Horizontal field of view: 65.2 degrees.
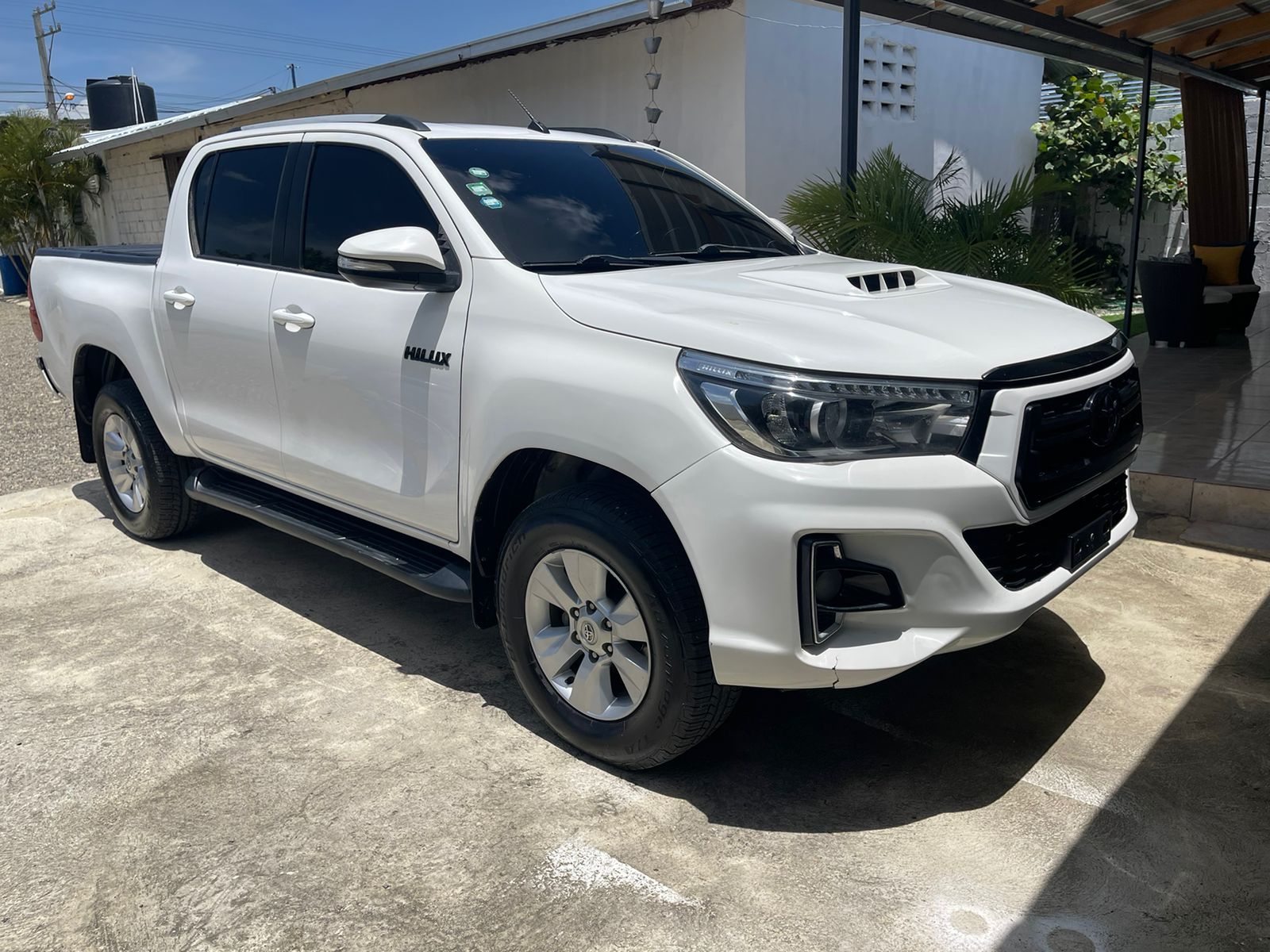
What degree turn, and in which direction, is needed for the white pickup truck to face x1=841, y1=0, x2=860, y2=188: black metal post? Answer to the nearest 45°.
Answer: approximately 90° to its left

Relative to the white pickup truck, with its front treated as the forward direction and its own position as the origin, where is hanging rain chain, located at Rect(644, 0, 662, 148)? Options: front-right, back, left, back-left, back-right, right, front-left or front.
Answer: back-left

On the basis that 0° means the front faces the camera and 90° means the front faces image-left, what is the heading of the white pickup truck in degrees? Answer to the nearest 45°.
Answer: approximately 315°

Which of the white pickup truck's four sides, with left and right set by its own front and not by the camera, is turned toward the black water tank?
back

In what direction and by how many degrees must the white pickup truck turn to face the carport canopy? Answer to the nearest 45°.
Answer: approximately 90° to its left

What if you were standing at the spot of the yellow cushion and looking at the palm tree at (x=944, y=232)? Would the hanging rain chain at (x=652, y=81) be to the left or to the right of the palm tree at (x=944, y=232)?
right

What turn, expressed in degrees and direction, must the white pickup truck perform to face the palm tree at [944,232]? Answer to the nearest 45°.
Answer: approximately 90° to its left
